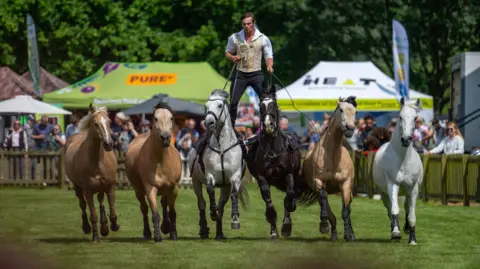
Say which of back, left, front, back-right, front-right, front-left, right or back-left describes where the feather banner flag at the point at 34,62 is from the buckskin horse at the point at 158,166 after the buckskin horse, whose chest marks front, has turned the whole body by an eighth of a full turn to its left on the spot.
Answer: back-left

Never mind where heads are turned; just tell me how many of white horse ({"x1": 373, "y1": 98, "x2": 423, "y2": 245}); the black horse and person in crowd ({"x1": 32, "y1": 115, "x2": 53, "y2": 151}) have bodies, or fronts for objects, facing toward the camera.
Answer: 3

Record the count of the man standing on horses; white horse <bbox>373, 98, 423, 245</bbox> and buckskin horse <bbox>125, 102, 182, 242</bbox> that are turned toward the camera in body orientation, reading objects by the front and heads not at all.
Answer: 3

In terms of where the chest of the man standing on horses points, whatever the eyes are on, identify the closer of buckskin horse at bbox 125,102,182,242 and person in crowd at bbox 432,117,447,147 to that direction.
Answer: the buckskin horse

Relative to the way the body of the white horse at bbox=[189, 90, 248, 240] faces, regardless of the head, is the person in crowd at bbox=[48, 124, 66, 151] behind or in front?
behind

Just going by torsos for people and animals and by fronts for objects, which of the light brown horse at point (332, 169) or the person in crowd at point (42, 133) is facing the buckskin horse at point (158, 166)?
the person in crowd

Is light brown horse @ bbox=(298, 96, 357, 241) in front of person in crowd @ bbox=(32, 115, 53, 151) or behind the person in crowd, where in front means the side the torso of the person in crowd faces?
in front

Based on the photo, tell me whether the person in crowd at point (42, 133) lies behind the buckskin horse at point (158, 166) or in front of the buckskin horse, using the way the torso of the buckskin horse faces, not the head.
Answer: behind

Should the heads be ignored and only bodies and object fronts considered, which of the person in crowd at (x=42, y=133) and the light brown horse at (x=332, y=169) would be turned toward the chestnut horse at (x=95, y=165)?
the person in crowd

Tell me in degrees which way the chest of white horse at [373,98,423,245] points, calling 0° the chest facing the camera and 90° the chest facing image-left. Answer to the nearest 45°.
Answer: approximately 0°

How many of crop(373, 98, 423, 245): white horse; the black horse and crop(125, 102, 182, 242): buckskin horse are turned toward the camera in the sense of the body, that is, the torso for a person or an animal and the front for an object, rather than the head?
3

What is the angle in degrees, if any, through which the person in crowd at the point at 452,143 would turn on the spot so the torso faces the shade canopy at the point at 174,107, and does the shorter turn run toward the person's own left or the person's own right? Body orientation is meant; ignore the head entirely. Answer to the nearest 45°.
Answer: approximately 90° to the person's own right

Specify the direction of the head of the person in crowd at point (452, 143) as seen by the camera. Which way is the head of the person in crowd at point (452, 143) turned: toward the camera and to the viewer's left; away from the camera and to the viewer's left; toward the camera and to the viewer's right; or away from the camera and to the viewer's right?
toward the camera and to the viewer's left

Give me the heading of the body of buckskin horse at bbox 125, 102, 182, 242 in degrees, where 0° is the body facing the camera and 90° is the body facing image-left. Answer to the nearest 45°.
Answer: approximately 0°
